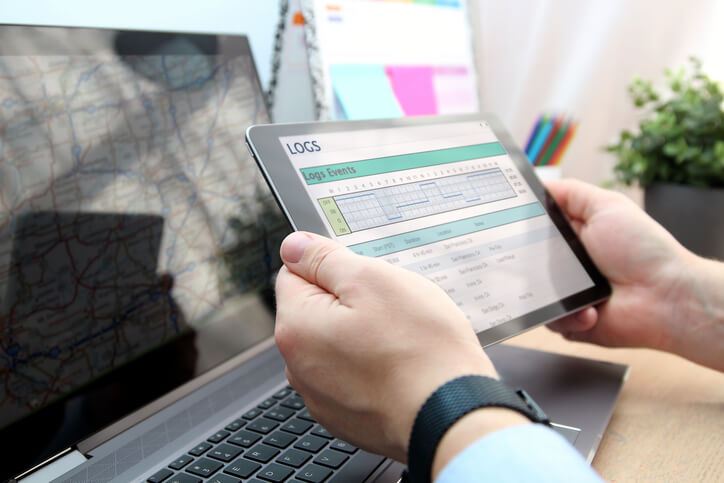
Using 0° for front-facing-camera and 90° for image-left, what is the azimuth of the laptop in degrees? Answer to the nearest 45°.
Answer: approximately 315°

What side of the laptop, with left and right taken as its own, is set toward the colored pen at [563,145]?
left

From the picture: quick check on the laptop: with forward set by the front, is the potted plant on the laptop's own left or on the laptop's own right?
on the laptop's own left

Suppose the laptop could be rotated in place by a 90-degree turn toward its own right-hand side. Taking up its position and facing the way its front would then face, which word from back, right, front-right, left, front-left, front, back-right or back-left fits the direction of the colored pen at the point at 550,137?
back

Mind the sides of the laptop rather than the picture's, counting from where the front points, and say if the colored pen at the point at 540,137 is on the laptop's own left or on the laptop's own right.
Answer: on the laptop's own left

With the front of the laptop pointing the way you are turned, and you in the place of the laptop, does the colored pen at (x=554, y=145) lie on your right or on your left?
on your left
